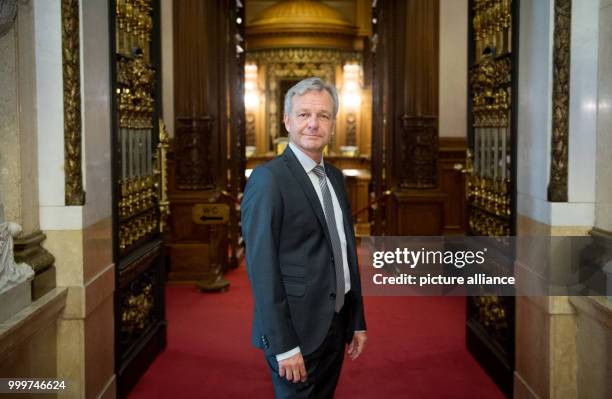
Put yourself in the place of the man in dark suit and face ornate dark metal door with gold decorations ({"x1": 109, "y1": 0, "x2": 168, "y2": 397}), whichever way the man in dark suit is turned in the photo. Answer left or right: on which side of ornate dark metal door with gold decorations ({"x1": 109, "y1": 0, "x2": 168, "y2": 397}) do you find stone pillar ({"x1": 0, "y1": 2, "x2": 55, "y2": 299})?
left

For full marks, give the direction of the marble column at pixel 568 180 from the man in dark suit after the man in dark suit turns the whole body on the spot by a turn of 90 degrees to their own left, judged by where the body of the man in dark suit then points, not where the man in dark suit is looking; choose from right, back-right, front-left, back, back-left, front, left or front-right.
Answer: front

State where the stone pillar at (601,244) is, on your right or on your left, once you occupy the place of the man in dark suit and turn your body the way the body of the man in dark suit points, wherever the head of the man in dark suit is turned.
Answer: on your left

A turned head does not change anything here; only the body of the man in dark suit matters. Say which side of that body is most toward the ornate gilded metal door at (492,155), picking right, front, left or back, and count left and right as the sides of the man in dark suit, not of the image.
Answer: left

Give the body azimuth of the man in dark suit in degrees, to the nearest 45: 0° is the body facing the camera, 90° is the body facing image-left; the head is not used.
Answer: approximately 315°
